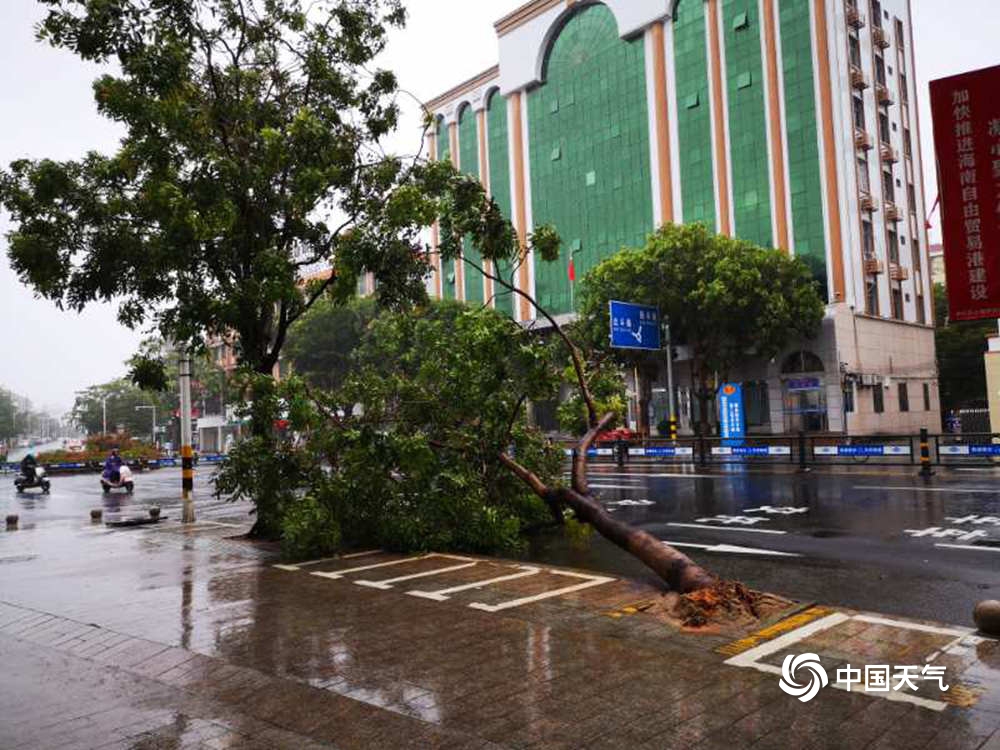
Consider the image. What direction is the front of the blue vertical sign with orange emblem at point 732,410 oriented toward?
toward the camera

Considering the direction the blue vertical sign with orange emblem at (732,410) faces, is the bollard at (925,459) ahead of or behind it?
ahead

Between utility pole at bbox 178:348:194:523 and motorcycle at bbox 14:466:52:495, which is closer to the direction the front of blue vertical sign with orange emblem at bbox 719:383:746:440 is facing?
the utility pole

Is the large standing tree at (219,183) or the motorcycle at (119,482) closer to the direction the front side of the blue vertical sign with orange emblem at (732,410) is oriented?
the large standing tree

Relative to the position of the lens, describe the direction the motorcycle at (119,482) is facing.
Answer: facing the viewer and to the right of the viewer

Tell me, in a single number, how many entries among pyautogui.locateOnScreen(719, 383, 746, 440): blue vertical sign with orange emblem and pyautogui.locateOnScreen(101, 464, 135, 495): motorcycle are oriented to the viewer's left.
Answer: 0

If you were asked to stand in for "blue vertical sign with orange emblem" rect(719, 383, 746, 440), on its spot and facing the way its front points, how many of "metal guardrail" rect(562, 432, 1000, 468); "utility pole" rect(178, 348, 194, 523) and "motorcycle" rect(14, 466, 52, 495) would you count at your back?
0

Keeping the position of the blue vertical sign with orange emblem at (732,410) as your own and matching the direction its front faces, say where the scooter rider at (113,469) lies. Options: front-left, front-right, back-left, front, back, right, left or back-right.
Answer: front-right

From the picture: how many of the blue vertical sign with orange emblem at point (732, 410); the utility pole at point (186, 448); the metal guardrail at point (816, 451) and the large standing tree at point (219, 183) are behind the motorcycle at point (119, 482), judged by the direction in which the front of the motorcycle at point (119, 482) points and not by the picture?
0

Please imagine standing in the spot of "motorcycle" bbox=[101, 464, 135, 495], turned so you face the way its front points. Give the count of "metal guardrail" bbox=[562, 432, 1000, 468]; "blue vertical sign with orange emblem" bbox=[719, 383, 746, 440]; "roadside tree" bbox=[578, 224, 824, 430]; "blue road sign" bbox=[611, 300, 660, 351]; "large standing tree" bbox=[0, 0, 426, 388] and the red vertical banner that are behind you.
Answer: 0

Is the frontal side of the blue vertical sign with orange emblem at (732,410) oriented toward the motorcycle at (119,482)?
no

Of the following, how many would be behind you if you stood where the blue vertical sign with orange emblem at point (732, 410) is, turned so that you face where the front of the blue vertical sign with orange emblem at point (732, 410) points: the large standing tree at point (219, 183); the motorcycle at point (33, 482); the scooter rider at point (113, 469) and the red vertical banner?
0
